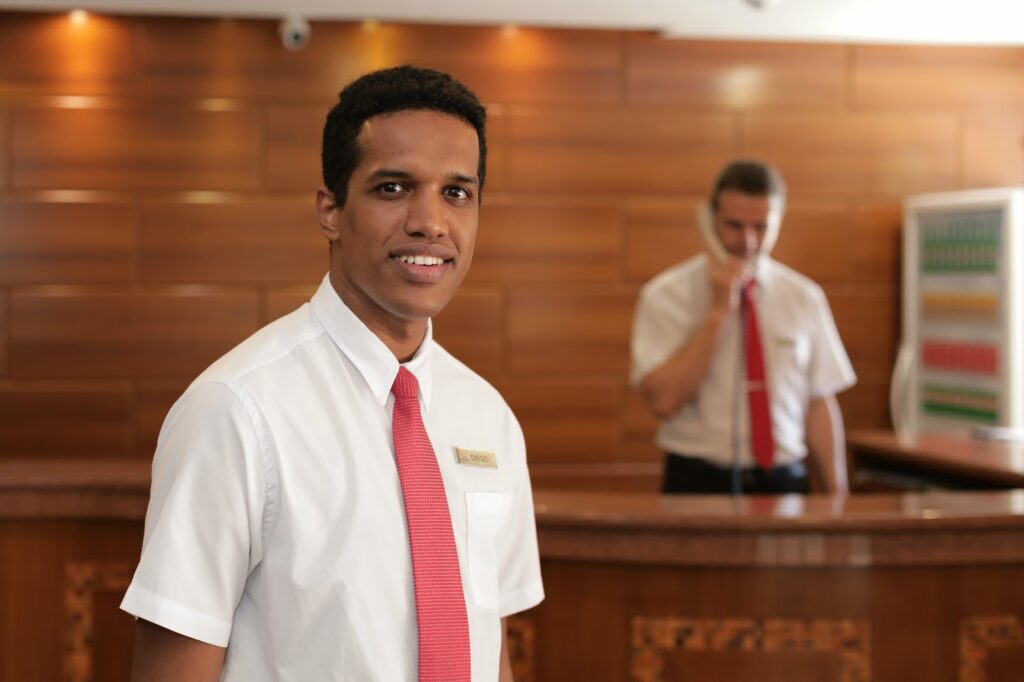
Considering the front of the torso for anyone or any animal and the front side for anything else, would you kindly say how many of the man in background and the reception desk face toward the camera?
2

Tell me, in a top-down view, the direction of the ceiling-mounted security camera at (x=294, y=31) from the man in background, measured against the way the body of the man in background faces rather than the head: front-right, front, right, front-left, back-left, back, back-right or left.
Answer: back-right

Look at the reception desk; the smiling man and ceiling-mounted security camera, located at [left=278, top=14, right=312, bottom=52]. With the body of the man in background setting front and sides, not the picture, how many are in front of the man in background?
2

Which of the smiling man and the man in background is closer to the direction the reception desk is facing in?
the smiling man

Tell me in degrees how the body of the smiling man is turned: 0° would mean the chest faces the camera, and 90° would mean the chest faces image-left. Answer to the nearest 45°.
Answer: approximately 315°

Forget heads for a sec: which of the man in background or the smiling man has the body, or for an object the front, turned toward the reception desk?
the man in background

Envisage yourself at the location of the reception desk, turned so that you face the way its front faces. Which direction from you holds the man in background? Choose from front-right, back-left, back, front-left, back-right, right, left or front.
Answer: back

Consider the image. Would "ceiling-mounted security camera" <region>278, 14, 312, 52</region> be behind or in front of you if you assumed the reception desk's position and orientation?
behind

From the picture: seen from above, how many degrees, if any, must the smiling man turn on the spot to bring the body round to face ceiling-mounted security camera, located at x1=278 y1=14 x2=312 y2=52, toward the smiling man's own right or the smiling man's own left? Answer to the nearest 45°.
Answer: approximately 135° to the smiling man's own left

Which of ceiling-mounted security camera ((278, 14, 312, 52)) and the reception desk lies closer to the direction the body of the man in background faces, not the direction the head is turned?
the reception desk
